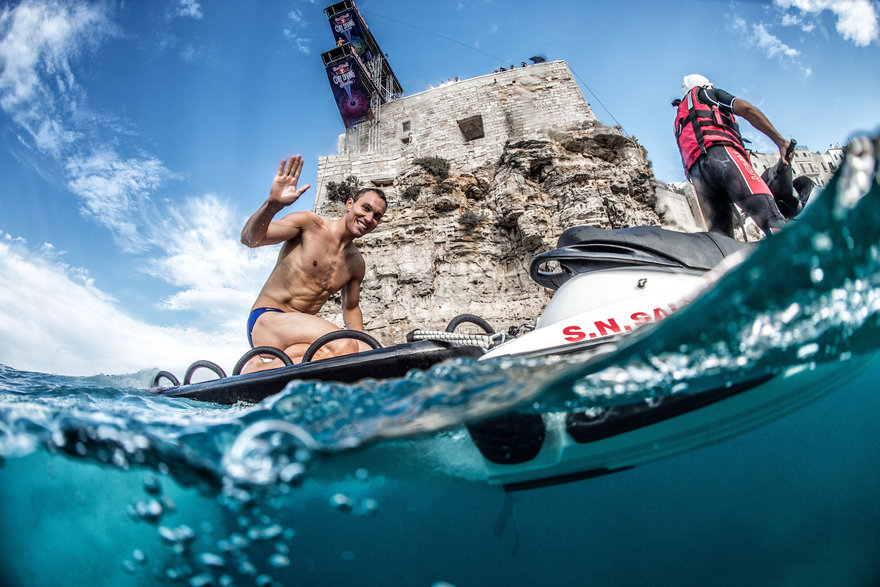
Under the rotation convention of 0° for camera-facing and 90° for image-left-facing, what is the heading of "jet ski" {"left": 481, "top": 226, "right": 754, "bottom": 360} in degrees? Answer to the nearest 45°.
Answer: approximately 225°

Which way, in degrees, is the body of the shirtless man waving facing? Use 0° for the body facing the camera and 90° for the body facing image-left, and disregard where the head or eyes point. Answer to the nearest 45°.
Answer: approximately 315°

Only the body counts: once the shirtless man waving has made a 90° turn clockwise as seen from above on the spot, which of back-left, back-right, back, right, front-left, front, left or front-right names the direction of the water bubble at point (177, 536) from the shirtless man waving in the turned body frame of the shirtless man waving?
front-left

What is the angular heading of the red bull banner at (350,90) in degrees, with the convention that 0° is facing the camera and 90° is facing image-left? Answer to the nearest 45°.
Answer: approximately 0°

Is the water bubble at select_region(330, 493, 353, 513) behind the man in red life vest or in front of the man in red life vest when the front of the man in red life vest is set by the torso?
behind

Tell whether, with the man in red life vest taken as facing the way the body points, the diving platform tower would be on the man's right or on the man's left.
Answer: on the man's left

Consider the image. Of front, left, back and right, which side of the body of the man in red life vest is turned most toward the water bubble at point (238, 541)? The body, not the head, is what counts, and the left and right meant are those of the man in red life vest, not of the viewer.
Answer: back

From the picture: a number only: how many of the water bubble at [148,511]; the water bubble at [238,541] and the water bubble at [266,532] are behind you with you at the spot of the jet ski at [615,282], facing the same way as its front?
3
